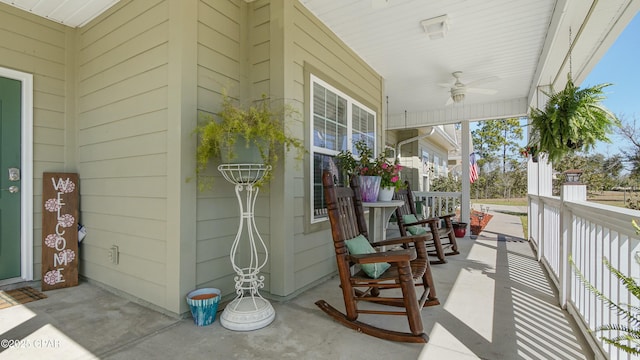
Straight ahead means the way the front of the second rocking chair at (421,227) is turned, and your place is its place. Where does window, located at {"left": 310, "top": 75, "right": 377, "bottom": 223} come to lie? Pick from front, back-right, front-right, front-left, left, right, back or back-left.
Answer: right

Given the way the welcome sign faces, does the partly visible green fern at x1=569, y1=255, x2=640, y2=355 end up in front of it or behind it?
in front

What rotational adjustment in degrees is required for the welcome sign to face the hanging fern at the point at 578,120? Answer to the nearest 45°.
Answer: approximately 45° to its left

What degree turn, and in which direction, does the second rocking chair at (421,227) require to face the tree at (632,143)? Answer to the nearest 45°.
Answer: approximately 45° to its left

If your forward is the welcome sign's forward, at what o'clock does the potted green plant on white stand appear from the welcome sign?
The potted green plant on white stand is roughly at 11 o'clock from the welcome sign.

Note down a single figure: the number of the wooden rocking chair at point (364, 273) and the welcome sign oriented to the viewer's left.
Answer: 0

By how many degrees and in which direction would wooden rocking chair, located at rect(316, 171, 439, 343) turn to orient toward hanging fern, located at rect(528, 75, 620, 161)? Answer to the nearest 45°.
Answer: approximately 90° to its left

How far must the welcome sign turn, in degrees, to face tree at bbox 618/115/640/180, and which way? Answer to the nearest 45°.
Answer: approximately 135° to its left

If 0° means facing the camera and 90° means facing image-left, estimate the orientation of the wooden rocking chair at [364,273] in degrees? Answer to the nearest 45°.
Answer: approximately 315°

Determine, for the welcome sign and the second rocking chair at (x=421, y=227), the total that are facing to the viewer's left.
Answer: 0

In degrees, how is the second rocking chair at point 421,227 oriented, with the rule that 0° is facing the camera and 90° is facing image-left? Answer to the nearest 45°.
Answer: approximately 315°

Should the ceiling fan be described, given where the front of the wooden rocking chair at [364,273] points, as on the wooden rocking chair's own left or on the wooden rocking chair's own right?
on the wooden rocking chair's own left

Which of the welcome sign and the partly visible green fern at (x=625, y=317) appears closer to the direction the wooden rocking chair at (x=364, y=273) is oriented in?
the partly visible green fern

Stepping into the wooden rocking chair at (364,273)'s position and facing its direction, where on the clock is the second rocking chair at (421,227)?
The second rocking chair is roughly at 8 o'clock from the wooden rocking chair.
